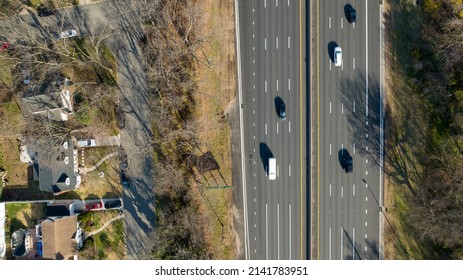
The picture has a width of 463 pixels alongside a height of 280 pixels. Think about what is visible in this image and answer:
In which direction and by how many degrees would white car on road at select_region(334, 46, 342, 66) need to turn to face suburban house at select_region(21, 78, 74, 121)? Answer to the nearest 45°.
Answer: approximately 90° to its left

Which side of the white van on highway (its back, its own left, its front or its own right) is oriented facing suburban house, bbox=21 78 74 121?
right

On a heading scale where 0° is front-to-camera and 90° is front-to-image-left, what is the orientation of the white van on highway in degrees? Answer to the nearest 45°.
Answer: approximately 0°

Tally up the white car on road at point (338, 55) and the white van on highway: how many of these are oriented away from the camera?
1

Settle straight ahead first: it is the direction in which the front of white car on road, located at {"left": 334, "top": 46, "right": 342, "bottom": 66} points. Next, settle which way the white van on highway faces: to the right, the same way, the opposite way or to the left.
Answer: the opposite way

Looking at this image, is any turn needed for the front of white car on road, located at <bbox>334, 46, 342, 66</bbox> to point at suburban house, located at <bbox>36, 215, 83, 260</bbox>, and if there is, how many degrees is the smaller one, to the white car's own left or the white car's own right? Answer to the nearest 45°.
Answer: approximately 90° to the white car's own left

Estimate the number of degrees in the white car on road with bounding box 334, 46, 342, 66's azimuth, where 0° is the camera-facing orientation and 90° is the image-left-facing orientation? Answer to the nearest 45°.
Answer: approximately 180°
